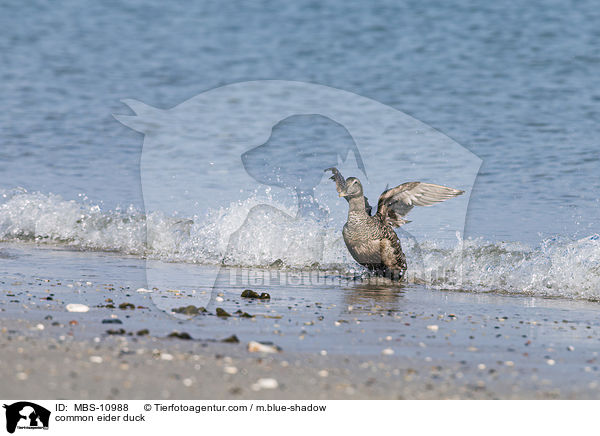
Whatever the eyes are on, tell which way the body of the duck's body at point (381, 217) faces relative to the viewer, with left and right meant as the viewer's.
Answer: facing the viewer and to the left of the viewer

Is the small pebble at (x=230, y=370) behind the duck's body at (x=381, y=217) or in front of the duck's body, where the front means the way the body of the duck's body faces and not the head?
in front

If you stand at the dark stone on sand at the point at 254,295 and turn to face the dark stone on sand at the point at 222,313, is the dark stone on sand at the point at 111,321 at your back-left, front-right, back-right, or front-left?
front-right

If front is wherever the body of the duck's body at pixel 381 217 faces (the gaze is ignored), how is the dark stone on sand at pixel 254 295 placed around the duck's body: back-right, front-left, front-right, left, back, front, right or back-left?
front

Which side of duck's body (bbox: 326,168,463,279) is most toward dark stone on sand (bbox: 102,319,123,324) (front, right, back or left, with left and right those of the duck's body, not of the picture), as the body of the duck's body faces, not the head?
front

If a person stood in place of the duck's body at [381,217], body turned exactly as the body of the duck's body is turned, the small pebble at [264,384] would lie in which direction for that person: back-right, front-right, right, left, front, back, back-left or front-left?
front-left

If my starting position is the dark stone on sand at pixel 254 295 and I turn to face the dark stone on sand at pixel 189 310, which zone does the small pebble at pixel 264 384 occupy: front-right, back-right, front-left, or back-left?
front-left

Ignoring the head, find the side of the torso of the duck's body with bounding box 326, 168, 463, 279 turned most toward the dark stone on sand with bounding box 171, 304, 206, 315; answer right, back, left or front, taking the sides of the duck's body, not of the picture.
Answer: front

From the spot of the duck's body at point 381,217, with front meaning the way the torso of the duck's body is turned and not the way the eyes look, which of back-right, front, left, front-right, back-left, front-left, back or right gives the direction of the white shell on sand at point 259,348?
front-left

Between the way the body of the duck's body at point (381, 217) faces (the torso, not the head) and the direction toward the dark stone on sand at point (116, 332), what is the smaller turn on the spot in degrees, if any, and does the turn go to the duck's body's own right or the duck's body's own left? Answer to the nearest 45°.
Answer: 0° — it already faces it

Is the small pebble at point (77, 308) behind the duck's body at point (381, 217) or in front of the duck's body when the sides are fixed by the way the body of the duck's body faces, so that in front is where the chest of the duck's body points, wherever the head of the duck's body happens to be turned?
in front
